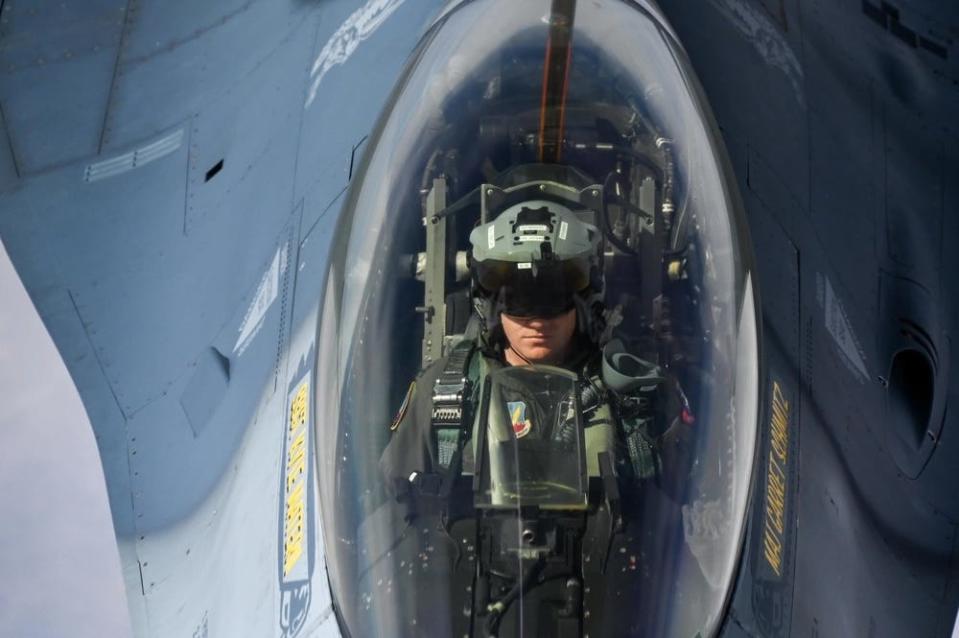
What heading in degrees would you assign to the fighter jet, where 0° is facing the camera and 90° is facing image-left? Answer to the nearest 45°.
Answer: approximately 0°

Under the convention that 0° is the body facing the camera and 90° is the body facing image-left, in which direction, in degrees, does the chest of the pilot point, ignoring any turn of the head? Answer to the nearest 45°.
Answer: approximately 0°
